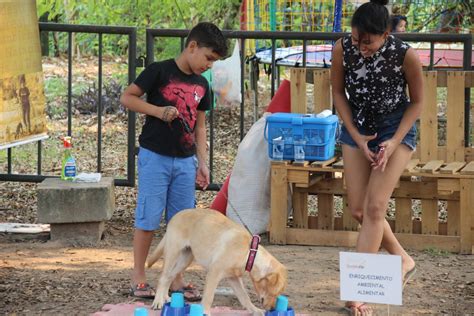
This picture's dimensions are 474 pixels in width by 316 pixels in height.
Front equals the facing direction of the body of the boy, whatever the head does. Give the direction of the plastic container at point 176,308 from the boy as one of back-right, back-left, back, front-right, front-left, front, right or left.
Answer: front-right

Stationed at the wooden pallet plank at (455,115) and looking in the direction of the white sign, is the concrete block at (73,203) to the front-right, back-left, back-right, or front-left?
front-right

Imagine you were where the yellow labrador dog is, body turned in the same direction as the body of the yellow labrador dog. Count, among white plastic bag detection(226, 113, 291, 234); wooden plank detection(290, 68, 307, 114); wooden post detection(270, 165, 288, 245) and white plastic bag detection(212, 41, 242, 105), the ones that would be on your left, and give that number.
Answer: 4

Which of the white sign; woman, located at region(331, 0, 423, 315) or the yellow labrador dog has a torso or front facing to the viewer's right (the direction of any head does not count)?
the yellow labrador dog

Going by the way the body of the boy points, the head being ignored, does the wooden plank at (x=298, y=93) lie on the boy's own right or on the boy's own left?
on the boy's own left

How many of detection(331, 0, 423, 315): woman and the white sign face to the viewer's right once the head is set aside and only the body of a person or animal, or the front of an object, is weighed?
0

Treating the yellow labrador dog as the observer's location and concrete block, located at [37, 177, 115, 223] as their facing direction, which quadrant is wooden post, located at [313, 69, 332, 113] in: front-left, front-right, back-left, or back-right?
front-right

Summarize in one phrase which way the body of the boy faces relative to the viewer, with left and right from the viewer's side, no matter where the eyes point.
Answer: facing the viewer and to the right of the viewer

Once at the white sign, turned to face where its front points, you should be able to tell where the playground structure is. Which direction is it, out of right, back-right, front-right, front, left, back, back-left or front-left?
back

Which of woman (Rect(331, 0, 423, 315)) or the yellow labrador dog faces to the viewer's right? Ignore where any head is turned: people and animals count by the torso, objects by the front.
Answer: the yellow labrador dog

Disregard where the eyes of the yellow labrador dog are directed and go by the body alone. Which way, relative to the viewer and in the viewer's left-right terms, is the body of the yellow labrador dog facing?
facing to the right of the viewer

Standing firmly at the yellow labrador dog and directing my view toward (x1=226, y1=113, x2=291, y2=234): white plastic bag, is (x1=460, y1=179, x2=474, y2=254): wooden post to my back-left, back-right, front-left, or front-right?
front-right

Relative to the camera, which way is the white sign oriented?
toward the camera

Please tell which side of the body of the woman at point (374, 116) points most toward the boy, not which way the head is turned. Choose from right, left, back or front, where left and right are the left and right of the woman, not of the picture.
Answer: right

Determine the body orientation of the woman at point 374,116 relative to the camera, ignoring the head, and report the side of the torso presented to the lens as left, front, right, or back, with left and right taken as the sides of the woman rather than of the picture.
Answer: front

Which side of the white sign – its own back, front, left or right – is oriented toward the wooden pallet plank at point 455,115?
back
